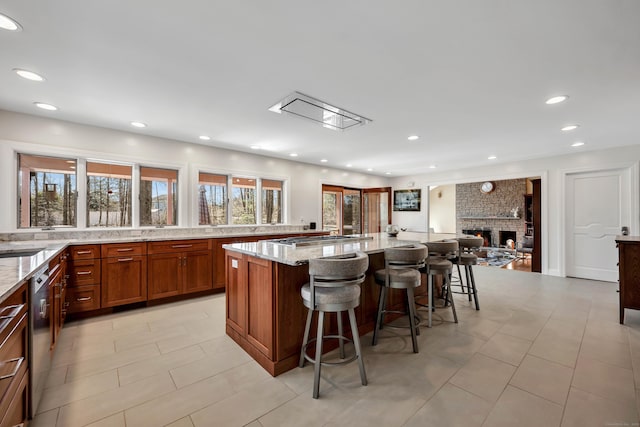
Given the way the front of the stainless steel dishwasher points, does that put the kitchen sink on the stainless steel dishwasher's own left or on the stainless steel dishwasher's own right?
on the stainless steel dishwasher's own left

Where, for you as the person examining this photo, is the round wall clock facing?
facing the viewer

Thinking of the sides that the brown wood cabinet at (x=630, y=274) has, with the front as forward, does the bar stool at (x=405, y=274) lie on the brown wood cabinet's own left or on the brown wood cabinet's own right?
on the brown wood cabinet's own left

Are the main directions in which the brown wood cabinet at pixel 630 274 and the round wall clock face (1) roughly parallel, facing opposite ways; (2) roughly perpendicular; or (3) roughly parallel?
roughly perpendicular

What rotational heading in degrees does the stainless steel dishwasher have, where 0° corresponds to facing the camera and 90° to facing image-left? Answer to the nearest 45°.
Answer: approximately 270°

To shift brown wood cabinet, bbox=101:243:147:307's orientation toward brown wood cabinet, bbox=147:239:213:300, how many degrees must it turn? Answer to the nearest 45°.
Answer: approximately 90° to its left

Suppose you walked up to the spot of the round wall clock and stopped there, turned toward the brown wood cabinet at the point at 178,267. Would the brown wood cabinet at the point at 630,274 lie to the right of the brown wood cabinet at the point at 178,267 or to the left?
left

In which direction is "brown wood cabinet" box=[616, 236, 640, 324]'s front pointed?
to the viewer's left

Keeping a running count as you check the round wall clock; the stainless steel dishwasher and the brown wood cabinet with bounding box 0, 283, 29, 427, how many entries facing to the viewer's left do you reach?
0

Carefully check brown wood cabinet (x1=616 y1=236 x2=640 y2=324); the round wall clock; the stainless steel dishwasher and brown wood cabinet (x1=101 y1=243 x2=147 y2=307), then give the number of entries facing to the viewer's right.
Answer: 1

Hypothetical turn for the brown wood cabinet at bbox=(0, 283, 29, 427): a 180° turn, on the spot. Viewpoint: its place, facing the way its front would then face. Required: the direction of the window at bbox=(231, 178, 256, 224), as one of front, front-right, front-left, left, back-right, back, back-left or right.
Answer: back-right

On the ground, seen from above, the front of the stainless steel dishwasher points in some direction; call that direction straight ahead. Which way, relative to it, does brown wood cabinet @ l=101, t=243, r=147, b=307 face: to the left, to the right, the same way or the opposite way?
to the right

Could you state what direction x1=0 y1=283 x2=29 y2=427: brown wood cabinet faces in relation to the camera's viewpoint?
facing to the right of the viewer

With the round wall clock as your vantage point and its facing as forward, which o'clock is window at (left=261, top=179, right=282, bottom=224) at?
The window is roughly at 1 o'clock from the round wall clock.

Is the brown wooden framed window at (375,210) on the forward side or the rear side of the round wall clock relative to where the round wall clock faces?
on the forward side

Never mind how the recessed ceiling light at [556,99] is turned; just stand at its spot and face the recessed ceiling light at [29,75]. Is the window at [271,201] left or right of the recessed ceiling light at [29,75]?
right

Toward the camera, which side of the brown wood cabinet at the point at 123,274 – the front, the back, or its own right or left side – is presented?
front

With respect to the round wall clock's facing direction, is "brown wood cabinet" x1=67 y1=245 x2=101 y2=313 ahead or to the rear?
ahead
